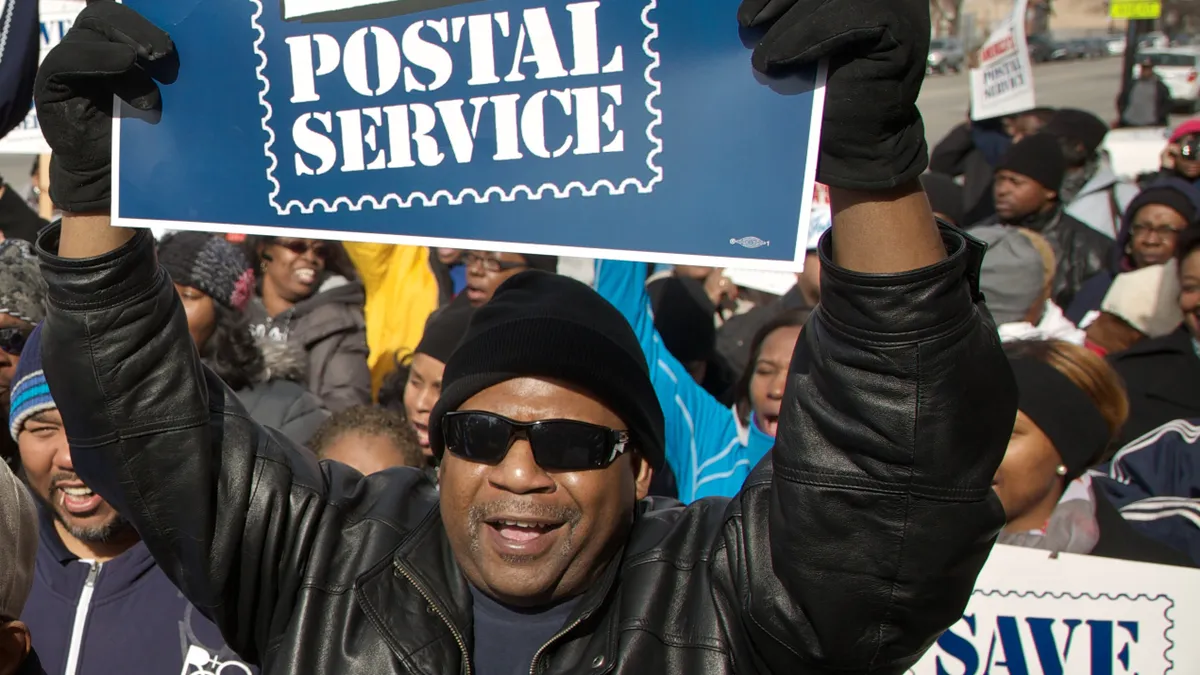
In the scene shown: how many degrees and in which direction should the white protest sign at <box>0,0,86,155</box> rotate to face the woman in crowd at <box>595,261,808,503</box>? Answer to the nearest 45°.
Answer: approximately 45° to its left

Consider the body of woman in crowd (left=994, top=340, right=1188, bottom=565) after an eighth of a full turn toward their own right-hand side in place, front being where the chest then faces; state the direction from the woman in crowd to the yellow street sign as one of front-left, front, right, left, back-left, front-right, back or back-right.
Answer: front-right

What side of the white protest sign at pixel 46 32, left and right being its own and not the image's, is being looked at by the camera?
front

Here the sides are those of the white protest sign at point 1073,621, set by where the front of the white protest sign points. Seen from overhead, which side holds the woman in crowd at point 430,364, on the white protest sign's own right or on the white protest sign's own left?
on the white protest sign's own right

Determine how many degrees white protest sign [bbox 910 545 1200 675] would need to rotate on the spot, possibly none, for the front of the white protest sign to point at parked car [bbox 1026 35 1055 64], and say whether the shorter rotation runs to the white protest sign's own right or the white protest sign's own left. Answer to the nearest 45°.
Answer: approximately 180°

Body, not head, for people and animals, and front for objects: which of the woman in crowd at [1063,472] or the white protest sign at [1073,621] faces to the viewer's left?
the woman in crowd

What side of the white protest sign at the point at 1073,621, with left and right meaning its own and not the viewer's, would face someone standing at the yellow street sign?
back

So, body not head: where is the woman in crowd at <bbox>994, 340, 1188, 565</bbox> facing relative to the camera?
to the viewer's left

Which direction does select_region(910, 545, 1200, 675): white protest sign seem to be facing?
toward the camera

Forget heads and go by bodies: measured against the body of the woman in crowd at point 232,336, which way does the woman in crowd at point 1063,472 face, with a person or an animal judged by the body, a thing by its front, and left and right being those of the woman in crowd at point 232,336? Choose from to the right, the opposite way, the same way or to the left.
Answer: to the right

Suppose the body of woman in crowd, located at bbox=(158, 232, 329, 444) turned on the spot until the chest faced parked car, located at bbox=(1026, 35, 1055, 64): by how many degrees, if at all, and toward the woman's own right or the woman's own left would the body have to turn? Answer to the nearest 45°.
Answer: approximately 180°

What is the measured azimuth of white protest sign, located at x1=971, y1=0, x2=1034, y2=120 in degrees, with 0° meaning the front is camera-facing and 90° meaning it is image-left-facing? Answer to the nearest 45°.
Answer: approximately 45°
